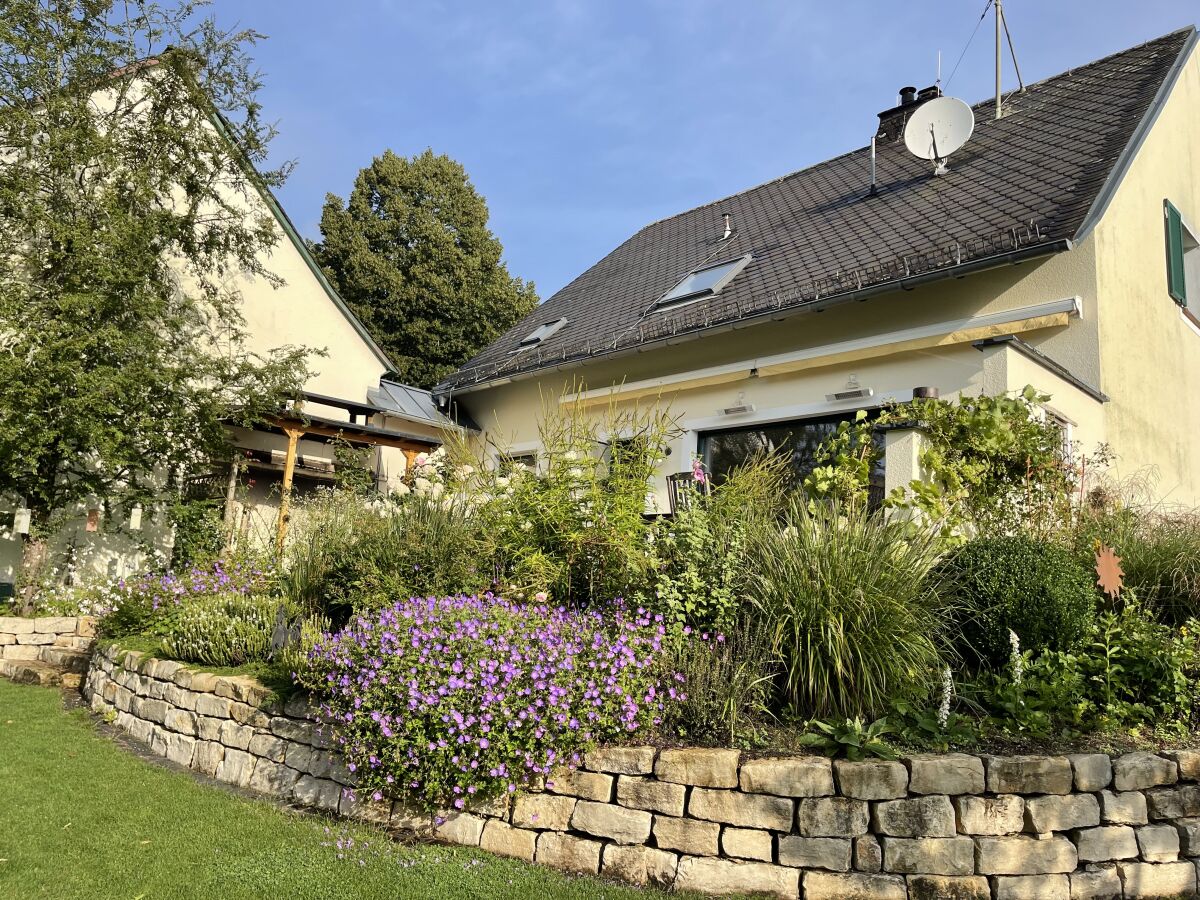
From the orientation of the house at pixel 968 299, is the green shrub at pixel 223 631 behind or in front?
in front

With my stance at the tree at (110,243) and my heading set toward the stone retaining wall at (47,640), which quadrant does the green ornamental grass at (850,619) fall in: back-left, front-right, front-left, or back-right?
front-left

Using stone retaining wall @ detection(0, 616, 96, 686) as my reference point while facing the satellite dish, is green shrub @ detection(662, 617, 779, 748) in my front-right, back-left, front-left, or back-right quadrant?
front-right

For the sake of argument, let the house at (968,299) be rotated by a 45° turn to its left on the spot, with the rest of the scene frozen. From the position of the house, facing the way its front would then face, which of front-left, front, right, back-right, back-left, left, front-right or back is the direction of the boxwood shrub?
front

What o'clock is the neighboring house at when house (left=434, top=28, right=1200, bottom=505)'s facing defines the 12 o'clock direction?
The neighboring house is roughly at 2 o'clock from the house.

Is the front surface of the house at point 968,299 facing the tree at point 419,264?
no

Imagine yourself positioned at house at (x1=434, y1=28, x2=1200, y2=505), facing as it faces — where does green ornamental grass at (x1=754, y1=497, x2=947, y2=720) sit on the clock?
The green ornamental grass is roughly at 11 o'clock from the house.

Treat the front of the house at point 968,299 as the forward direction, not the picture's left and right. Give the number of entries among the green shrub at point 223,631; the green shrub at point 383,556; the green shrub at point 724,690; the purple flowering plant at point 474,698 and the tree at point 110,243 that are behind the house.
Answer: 0

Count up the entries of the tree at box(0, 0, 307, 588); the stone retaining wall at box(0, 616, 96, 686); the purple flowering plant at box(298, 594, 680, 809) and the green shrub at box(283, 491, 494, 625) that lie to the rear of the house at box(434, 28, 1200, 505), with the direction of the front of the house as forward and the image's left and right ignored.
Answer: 0

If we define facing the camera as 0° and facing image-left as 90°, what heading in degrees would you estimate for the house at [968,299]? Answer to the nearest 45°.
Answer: approximately 45°

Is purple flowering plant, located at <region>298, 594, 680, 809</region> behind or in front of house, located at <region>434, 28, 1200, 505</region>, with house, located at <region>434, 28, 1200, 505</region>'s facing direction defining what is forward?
in front

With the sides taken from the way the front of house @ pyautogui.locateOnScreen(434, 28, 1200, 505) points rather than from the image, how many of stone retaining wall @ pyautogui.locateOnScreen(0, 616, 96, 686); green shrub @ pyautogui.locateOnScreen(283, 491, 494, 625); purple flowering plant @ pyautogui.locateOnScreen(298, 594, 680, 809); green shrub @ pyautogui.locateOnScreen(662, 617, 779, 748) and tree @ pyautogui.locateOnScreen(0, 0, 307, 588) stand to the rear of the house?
0

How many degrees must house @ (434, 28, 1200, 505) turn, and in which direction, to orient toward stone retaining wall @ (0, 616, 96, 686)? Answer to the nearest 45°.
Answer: approximately 45° to its right
